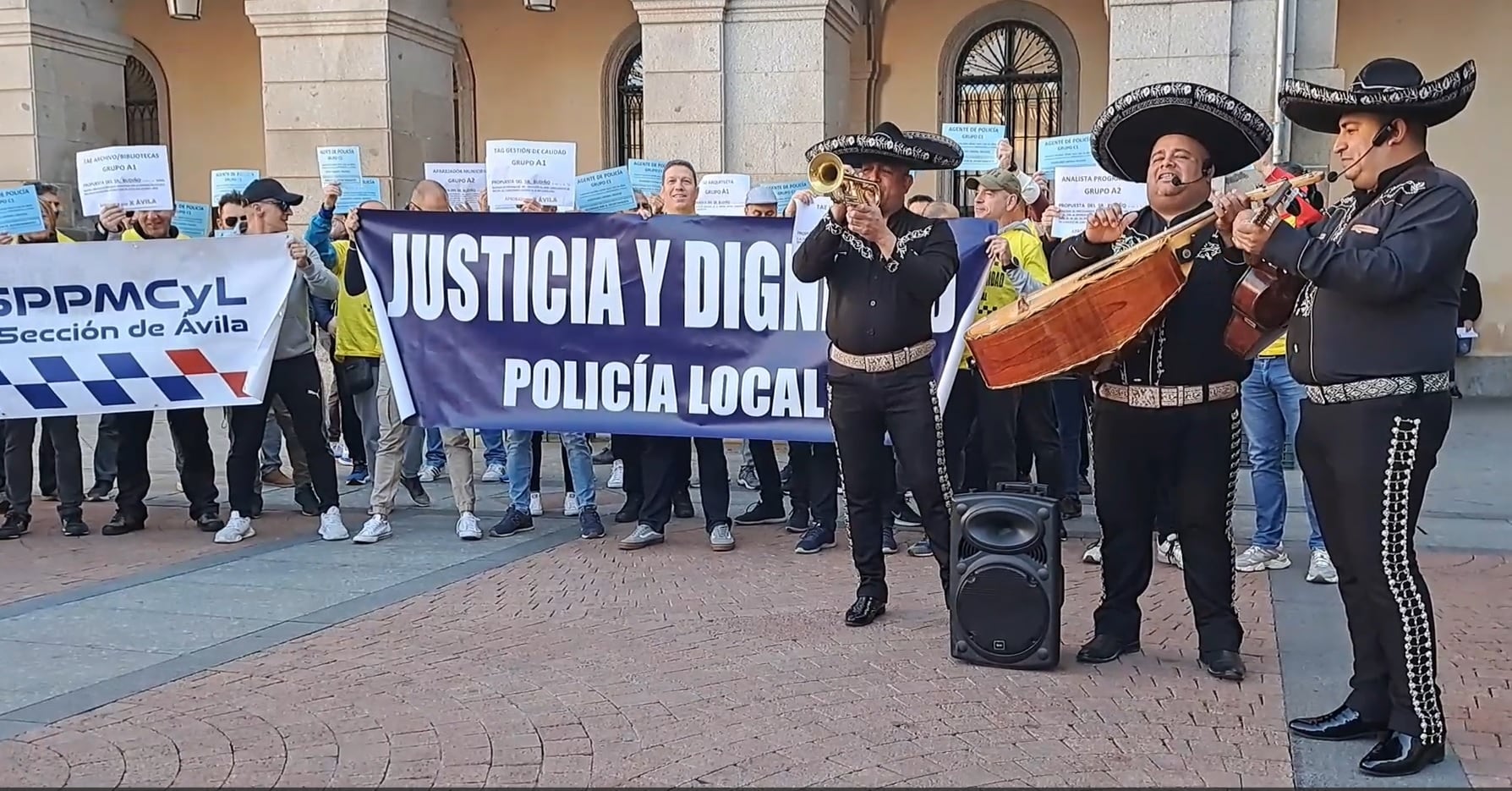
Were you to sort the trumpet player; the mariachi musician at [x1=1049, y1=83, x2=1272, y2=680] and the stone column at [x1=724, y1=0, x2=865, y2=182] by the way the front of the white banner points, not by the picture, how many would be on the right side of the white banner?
0

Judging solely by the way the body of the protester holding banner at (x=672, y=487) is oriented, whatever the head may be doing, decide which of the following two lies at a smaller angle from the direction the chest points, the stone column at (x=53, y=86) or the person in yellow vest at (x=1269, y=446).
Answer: the person in yellow vest

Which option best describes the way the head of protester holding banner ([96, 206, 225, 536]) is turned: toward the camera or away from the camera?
toward the camera

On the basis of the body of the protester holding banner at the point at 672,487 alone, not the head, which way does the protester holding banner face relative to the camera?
toward the camera

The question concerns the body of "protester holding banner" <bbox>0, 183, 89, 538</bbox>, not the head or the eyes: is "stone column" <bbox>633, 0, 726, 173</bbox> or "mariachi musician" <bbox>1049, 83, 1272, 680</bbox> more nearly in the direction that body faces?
the mariachi musician

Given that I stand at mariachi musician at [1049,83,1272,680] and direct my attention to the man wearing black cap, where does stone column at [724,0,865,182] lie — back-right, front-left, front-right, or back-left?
front-right

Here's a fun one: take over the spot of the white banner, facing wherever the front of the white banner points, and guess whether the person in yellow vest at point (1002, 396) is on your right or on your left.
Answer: on your left

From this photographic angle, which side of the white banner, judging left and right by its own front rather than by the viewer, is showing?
front

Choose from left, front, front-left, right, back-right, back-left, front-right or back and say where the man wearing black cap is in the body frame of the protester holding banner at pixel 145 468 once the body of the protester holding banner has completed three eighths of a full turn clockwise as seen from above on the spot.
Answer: back

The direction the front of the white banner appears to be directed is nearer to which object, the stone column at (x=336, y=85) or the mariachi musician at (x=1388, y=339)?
the mariachi musician

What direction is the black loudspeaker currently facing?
toward the camera

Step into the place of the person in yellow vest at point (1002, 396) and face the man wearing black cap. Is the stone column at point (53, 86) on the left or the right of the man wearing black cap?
right

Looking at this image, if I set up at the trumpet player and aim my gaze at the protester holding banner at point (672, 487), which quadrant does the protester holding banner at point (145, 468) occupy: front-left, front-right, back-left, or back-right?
front-left

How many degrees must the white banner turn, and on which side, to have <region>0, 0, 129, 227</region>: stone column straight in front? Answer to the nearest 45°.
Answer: approximately 180°

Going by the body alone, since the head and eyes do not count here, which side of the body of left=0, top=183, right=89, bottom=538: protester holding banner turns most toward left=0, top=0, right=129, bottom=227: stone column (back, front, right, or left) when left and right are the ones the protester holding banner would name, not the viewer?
back

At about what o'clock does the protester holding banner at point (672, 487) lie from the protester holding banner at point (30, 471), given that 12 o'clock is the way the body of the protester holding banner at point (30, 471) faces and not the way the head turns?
the protester holding banner at point (672, 487) is roughly at 10 o'clock from the protester holding banner at point (30, 471).

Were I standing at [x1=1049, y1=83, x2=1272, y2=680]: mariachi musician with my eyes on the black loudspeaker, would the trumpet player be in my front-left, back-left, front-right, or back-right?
front-right
